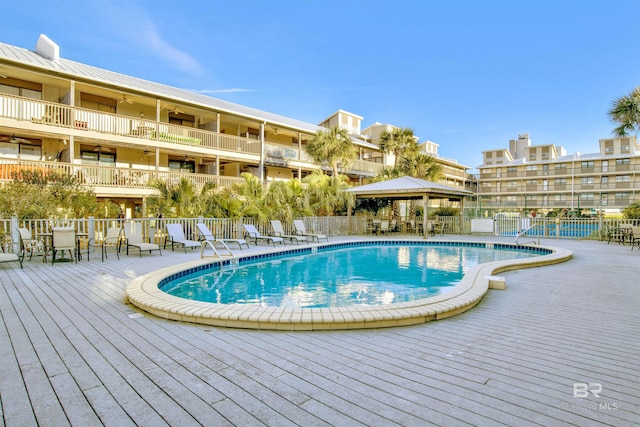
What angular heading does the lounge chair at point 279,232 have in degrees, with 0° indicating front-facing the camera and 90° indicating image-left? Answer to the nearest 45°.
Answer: approximately 315°

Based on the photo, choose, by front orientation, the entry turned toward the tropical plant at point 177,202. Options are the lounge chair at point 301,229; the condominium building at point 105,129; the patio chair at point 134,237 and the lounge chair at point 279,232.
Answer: the condominium building

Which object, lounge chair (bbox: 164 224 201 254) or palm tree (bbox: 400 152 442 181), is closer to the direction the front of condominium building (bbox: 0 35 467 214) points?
the lounge chair

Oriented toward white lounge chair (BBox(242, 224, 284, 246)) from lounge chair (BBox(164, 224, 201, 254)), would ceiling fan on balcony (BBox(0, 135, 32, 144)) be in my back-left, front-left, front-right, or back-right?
back-left

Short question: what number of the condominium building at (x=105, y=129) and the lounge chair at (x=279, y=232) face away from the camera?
0

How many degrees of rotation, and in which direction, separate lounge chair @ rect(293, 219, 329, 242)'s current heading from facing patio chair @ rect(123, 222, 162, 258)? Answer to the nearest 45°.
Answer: approximately 90° to its right

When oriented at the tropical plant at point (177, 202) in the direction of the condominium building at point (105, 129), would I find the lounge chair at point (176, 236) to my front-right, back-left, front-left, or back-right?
back-left

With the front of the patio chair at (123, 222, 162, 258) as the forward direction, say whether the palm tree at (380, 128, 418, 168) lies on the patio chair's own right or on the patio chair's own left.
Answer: on the patio chair's own left

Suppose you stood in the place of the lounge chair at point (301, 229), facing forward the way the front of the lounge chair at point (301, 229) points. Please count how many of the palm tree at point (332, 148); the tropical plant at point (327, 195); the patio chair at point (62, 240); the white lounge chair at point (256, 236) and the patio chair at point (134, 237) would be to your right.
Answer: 3

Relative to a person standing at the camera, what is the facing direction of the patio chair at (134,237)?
facing the viewer and to the right of the viewer

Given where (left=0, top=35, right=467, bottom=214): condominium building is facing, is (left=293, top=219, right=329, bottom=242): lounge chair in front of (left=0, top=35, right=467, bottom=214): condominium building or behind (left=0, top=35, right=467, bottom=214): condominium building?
in front
